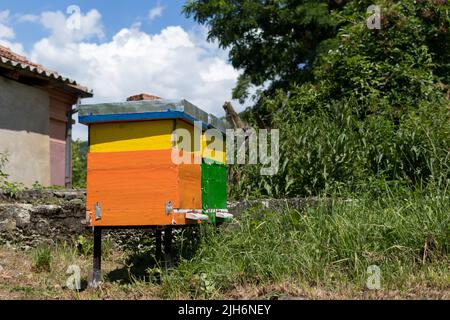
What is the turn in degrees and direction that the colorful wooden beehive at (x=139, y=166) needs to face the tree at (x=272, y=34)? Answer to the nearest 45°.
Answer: approximately 90° to its left

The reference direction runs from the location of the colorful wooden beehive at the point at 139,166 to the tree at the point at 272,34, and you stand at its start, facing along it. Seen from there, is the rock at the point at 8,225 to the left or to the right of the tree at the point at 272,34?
left
